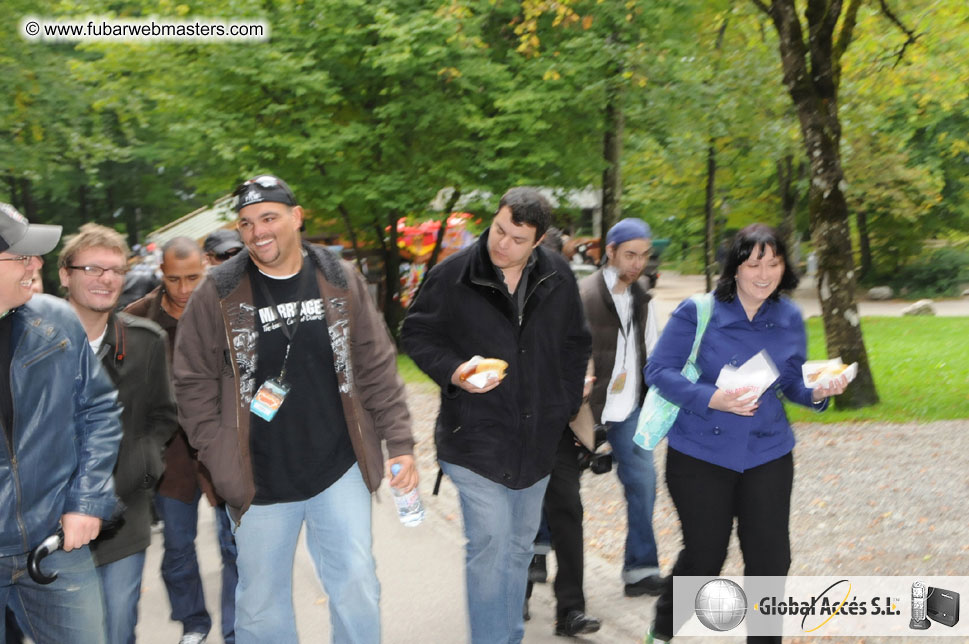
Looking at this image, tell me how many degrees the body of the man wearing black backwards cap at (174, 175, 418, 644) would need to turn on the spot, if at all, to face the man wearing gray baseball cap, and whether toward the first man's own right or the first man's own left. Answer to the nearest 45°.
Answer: approximately 45° to the first man's own right

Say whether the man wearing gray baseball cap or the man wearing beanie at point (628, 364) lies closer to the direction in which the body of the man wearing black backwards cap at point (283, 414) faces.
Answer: the man wearing gray baseball cap

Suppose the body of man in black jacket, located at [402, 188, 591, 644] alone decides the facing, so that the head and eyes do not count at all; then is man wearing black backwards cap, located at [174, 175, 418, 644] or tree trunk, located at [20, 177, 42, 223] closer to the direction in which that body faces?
the man wearing black backwards cap

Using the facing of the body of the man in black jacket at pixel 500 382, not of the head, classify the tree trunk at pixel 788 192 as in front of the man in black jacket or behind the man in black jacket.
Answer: behind

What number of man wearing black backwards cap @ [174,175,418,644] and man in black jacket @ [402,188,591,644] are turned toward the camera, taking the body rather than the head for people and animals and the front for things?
2

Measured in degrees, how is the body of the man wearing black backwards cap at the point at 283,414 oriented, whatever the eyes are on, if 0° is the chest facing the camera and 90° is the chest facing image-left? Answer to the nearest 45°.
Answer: approximately 0°

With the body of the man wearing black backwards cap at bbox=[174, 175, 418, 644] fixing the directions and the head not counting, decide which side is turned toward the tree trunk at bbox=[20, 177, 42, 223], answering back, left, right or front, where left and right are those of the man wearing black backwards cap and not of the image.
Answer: back

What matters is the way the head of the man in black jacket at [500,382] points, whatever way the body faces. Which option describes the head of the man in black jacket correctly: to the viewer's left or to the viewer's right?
to the viewer's left

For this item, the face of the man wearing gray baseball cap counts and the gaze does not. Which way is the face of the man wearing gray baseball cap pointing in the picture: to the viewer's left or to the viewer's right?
to the viewer's right

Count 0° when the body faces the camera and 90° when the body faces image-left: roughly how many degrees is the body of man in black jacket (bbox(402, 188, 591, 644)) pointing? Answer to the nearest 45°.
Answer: approximately 0°

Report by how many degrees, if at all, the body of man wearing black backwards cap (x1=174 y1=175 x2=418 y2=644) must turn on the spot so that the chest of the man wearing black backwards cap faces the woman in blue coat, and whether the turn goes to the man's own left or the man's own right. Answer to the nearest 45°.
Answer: approximately 90° to the man's own left
